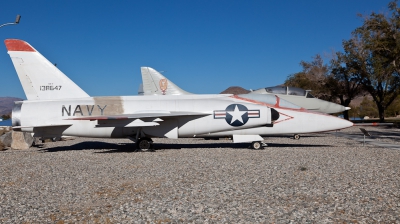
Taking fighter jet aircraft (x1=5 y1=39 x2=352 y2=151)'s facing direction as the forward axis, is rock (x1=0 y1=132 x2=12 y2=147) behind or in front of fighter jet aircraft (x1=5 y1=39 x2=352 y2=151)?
behind

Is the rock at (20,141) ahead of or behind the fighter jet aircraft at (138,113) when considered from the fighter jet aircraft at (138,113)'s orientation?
behind

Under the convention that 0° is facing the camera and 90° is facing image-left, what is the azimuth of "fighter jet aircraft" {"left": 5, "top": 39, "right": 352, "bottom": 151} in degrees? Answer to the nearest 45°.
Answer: approximately 270°
